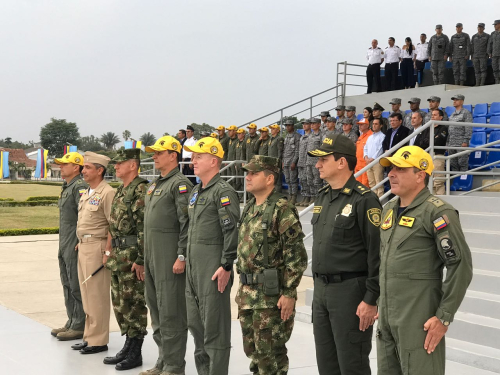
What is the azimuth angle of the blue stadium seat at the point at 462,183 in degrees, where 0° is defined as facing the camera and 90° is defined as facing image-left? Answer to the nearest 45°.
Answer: approximately 45°

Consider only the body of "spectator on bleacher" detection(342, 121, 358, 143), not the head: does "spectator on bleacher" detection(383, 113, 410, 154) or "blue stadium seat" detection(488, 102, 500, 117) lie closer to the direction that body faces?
the spectator on bleacher

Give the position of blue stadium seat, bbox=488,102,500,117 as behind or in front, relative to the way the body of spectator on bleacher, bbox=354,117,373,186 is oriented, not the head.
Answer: behind

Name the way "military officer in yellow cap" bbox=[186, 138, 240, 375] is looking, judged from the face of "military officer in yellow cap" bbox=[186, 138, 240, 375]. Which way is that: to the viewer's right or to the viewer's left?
to the viewer's left

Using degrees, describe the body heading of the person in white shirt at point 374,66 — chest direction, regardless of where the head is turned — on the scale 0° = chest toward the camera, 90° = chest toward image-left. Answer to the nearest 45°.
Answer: approximately 45°

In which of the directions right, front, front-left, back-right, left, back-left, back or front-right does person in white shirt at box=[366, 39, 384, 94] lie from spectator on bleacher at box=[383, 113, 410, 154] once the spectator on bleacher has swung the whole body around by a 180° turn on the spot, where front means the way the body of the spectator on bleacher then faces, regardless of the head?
front-left

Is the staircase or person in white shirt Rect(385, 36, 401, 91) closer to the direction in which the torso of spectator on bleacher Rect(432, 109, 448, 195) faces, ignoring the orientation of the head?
the staircase

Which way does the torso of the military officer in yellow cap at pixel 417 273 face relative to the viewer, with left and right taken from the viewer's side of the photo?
facing the viewer and to the left of the viewer

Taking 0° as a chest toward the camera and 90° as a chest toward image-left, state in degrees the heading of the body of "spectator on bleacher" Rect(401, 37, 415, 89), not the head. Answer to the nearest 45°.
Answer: approximately 45°

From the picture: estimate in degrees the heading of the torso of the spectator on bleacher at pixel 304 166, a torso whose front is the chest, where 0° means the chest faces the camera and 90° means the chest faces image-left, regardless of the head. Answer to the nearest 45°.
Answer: approximately 45°
